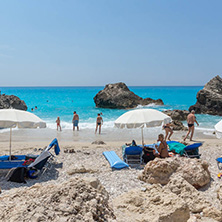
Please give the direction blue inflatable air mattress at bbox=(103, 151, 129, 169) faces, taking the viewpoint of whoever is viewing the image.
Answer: facing away from the viewer and to the left of the viewer

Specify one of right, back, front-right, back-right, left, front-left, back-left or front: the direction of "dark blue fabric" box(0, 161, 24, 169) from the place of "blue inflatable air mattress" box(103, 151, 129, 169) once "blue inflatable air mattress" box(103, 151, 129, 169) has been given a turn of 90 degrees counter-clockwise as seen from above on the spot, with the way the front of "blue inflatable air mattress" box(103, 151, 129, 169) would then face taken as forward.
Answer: front-right

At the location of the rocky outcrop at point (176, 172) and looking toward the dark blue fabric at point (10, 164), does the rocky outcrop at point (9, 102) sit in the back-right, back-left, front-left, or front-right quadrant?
front-right

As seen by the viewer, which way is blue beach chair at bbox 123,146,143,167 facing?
away from the camera

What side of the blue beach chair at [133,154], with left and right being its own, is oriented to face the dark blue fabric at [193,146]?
right

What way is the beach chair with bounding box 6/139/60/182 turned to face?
to the viewer's left

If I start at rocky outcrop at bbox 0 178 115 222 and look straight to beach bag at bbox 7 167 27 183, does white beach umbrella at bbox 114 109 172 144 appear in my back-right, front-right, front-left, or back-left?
front-right

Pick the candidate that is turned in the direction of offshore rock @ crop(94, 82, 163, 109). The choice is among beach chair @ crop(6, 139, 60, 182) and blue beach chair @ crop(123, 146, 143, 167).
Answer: the blue beach chair
